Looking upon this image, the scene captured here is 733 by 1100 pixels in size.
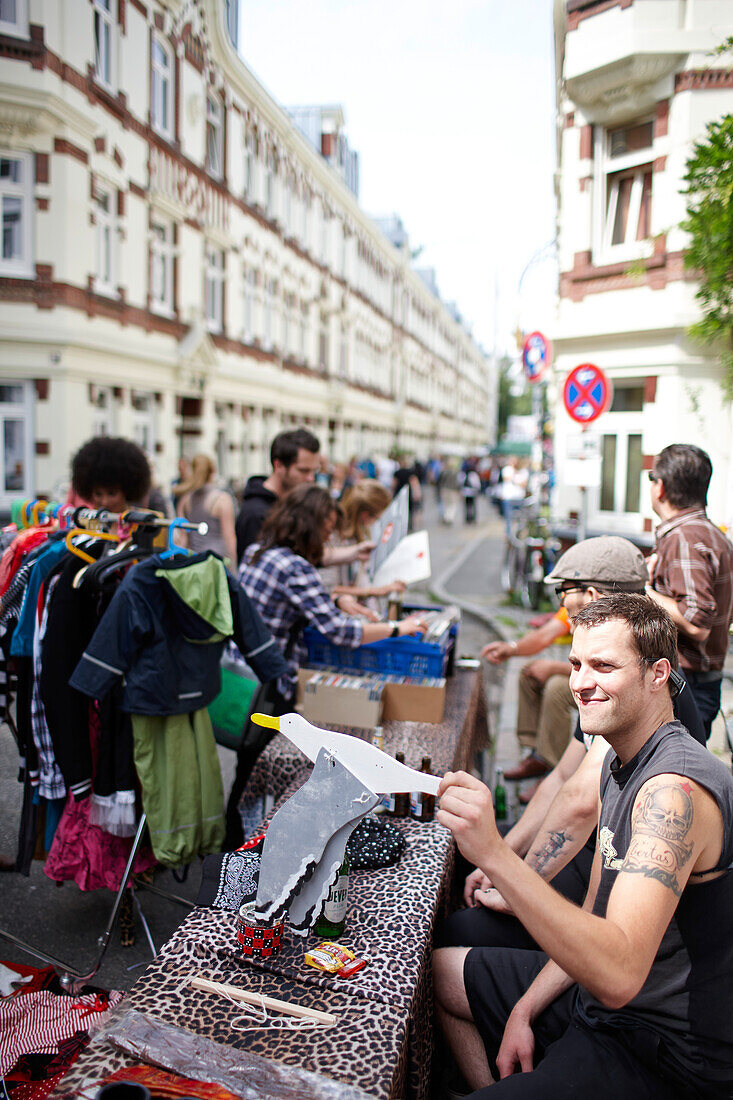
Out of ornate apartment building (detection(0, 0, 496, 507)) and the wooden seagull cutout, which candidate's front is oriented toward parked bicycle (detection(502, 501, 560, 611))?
the ornate apartment building

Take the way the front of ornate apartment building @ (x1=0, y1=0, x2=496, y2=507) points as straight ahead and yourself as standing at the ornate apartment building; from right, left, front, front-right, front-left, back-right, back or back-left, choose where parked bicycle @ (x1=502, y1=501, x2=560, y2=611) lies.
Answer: front

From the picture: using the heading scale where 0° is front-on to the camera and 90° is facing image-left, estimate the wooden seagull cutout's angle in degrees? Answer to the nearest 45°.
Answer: approximately 90°

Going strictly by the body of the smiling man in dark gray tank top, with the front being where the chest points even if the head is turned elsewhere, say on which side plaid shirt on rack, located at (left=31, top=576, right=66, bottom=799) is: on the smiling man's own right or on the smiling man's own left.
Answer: on the smiling man's own right

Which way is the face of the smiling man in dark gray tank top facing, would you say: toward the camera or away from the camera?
toward the camera

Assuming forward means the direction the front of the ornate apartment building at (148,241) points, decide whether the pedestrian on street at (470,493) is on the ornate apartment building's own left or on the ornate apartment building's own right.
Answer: on the ornate apartment building's own left

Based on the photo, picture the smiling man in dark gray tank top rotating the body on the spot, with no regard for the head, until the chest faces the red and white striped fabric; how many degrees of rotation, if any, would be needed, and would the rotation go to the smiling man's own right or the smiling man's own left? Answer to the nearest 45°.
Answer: approximately 45° to the smiling man's own right

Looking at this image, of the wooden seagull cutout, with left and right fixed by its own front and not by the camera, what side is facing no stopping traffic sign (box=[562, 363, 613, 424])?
right

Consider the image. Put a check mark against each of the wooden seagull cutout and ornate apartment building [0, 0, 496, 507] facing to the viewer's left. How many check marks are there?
1

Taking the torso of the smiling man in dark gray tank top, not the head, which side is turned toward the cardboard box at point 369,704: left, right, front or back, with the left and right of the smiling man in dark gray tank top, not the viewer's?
right

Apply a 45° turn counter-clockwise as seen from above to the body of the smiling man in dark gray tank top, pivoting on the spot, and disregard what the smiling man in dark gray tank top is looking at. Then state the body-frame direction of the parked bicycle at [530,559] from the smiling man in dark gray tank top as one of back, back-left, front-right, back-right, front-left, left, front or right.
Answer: back

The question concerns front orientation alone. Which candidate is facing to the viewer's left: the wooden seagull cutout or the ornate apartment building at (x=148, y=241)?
the wooden seagull cutout

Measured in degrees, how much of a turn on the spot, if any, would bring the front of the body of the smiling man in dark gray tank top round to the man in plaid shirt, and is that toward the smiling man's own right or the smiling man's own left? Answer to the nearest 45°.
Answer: approximately 135° to the smiling man's own right
